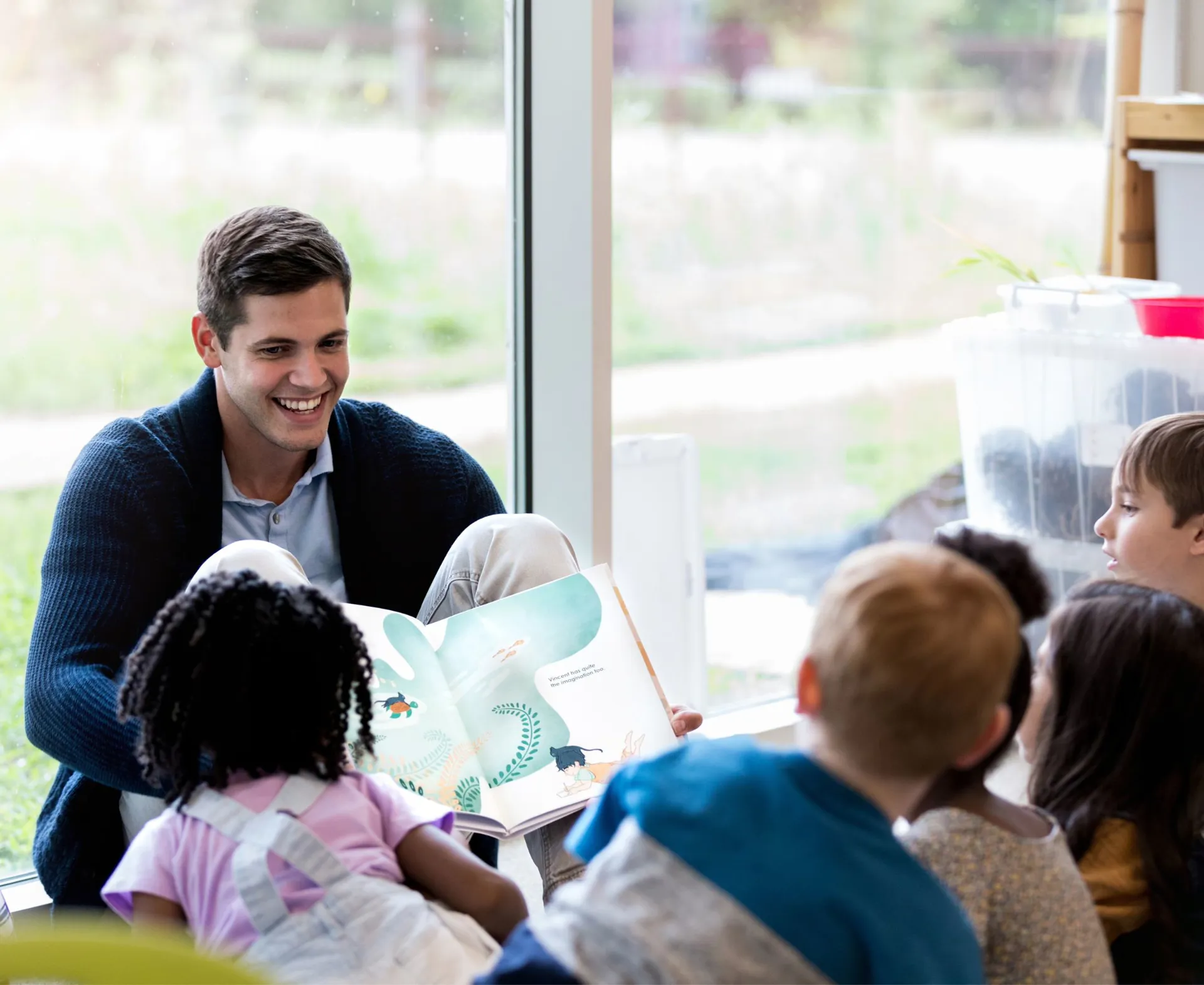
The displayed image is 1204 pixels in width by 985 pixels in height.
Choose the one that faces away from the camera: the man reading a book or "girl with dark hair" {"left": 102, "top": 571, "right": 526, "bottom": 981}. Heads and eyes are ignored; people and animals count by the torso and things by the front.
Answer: the girl with dark hair

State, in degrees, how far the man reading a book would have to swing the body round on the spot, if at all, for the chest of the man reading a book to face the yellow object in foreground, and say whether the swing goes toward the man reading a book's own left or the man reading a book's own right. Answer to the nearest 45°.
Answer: approximately 45° to the man reading a book's own right

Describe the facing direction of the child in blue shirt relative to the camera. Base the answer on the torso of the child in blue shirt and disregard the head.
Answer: away from the camera

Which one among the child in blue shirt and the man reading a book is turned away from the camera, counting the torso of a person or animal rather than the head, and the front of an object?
the child in blue shirt

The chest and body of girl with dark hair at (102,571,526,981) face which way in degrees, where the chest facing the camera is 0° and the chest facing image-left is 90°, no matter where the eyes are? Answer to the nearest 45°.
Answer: approximately 180°

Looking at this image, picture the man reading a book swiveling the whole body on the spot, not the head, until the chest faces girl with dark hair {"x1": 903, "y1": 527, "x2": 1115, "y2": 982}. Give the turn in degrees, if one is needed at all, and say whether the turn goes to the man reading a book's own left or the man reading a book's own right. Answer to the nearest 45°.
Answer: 0° — they already face them

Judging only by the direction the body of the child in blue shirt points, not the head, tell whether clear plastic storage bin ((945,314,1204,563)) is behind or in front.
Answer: in front

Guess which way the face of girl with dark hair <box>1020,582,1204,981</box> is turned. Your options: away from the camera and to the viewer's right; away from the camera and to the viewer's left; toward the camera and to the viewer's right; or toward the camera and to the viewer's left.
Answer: away from the camera and to the viewer's left
